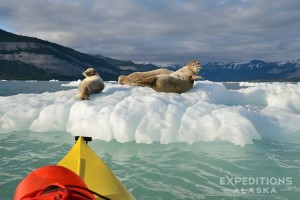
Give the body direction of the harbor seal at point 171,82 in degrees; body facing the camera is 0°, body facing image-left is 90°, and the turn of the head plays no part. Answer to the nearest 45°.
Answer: approximately 270°

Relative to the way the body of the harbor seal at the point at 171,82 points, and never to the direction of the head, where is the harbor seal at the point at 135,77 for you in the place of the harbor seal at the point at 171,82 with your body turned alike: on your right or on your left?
on your left

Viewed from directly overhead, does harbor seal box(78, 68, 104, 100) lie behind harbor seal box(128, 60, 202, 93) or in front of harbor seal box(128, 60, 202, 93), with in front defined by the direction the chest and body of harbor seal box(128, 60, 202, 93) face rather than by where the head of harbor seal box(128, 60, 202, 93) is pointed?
behind
